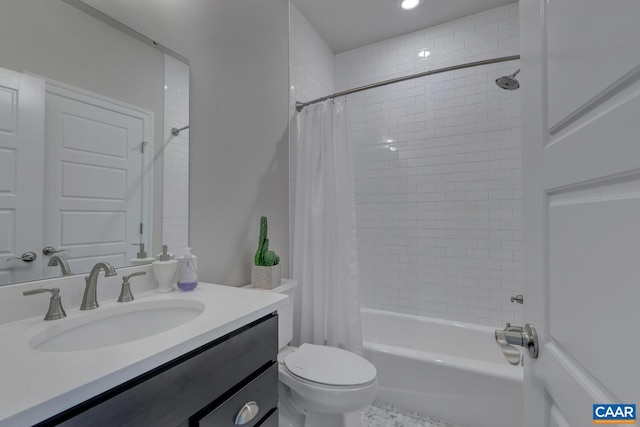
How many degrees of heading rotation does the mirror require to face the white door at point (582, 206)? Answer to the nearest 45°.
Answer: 0° — it already faces it

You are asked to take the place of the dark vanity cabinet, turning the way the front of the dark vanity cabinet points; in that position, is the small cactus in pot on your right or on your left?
on your left

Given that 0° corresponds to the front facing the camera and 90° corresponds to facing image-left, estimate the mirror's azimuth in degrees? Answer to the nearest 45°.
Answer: approximately 315°

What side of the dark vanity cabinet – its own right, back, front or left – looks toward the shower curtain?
left

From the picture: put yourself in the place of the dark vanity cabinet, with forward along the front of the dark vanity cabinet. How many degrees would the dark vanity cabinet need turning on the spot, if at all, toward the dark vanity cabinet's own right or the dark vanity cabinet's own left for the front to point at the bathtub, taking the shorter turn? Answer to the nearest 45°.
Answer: approximately 45° to the dark vanity cabinet's own left

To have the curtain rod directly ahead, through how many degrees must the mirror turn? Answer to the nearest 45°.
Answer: approximately 45° to its left

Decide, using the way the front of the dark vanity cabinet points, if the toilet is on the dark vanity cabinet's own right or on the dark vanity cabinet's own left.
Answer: on the dark vanity cabinet's own left

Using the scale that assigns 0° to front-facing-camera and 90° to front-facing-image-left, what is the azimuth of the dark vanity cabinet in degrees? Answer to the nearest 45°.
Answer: approximately 315°

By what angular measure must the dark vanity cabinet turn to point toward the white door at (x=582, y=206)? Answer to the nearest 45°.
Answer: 0° — it already faces it
